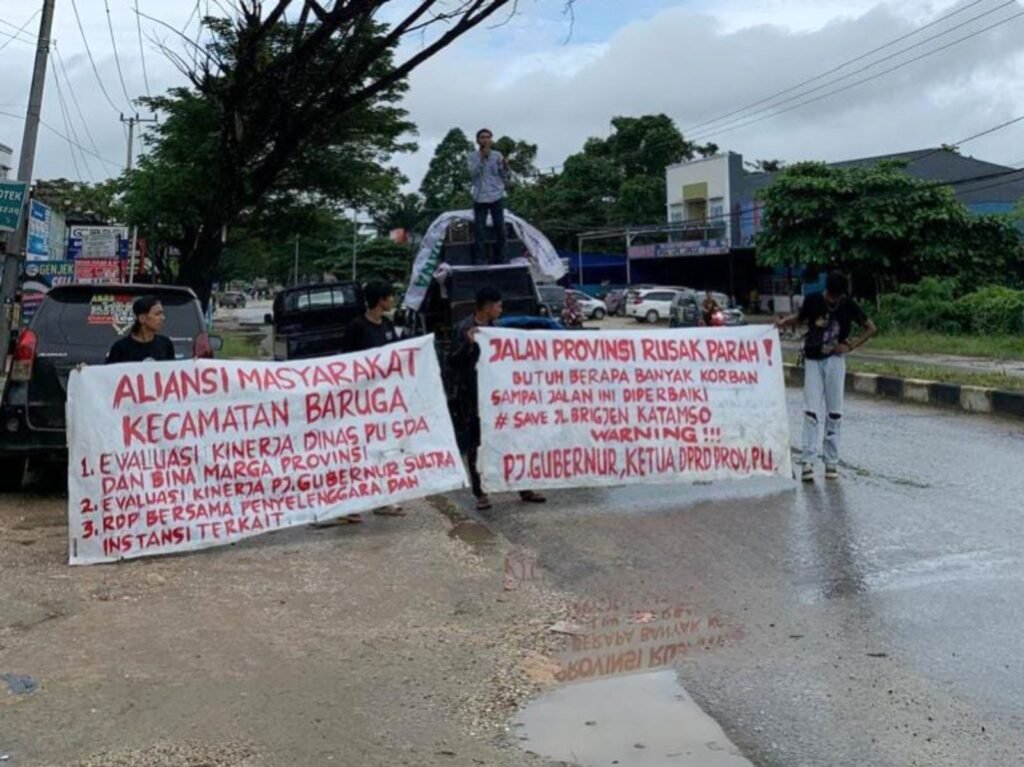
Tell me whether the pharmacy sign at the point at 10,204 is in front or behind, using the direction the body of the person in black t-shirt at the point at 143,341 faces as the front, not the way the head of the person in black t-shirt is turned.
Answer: behind

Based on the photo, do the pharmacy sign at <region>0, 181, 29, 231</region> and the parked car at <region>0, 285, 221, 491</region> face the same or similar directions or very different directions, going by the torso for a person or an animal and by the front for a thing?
very different directions

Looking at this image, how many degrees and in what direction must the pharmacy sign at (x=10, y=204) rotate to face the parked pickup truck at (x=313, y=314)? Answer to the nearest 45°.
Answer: approximately 135° to its left

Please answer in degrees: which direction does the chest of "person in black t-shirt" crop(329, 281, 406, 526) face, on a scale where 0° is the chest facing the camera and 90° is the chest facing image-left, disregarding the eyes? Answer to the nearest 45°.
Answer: approximately 315°

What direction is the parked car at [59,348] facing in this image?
away from the camera

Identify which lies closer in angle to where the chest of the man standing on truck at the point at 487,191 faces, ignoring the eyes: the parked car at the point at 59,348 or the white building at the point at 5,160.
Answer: the parked car

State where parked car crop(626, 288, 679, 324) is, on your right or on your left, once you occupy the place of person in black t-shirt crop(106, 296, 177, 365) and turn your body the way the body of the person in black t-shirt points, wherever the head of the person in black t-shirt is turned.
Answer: on your left

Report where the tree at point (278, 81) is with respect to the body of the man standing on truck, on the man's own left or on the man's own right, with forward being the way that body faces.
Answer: on the man's own right

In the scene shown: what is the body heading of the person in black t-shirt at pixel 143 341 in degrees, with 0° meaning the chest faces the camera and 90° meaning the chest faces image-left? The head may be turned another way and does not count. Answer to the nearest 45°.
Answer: approximately 315°

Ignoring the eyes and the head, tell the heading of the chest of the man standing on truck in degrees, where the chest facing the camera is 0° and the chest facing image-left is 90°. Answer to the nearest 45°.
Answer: approximately 0°
